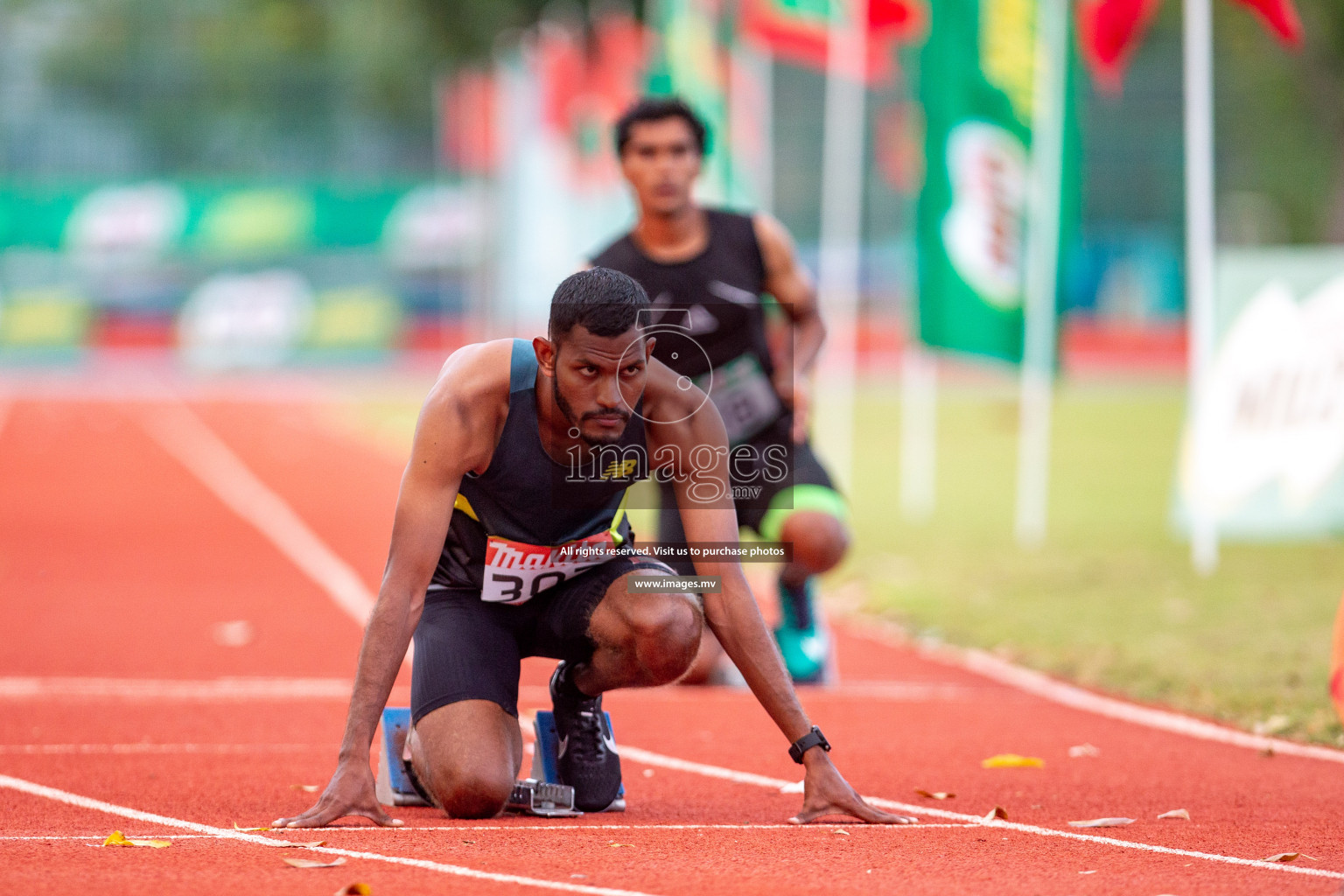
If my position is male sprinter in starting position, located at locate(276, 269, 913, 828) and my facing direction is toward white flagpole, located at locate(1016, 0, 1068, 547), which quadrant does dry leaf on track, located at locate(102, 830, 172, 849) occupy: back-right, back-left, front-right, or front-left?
back-left

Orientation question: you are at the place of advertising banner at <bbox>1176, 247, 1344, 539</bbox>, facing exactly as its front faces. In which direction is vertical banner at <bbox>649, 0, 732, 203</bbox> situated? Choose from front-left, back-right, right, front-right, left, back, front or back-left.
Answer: back-right

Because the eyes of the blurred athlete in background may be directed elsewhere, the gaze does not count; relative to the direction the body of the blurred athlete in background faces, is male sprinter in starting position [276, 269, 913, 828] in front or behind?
in front

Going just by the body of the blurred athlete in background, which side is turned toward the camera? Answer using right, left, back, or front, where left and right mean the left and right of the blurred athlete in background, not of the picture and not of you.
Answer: front

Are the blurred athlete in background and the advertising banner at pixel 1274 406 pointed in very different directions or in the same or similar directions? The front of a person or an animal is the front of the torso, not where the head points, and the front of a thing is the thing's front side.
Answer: same or similar directions

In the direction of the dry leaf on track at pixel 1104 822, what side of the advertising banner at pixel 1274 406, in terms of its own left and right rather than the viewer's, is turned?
front

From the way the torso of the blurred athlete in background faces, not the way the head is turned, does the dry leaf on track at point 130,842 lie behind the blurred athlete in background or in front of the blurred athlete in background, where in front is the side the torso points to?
in front

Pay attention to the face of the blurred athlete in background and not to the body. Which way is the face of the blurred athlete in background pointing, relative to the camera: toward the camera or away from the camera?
toward the camera

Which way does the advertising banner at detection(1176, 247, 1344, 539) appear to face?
toward the camera

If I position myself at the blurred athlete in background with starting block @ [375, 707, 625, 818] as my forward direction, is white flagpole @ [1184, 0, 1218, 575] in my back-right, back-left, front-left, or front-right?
back-left

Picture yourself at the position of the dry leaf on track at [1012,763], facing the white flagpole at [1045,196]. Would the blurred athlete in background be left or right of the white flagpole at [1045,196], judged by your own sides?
left

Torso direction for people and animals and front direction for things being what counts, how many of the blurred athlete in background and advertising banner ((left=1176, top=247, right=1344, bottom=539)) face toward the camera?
2

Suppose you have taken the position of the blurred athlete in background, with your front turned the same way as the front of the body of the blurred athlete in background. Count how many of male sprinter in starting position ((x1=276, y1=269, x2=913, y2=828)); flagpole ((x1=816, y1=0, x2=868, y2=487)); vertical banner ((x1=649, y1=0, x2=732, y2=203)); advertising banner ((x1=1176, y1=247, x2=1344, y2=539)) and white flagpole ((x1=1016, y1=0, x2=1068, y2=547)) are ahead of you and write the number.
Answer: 1

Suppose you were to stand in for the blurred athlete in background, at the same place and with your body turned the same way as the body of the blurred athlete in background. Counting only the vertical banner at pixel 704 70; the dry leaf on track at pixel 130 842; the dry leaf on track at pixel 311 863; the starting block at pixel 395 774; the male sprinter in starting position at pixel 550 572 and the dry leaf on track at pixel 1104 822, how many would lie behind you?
1

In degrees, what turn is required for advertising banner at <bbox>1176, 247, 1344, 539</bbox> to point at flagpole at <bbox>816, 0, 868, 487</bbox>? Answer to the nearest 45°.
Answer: approximately 135° to its right
